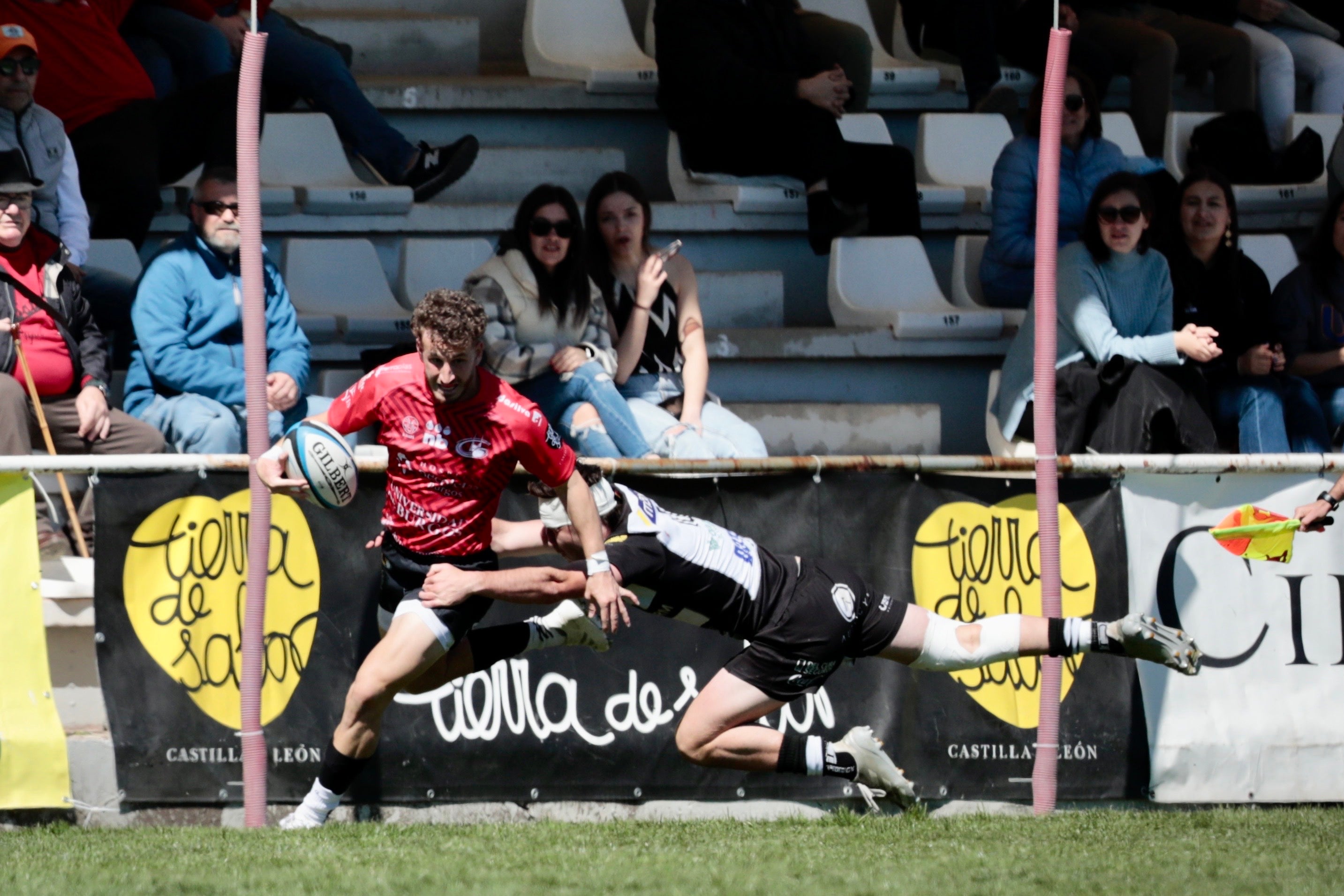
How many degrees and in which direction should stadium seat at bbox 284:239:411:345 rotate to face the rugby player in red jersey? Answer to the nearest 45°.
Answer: approximately 45° to its right

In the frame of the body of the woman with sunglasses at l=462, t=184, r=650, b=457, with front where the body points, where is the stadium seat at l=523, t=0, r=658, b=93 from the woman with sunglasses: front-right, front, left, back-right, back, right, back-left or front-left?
back-left

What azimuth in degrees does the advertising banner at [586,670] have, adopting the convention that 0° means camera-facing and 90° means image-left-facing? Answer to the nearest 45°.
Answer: approximately 0°

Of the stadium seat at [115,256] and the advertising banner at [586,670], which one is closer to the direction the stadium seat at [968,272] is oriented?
the advertising banner

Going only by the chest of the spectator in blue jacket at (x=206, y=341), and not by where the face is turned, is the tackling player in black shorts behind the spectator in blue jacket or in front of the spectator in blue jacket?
in front
